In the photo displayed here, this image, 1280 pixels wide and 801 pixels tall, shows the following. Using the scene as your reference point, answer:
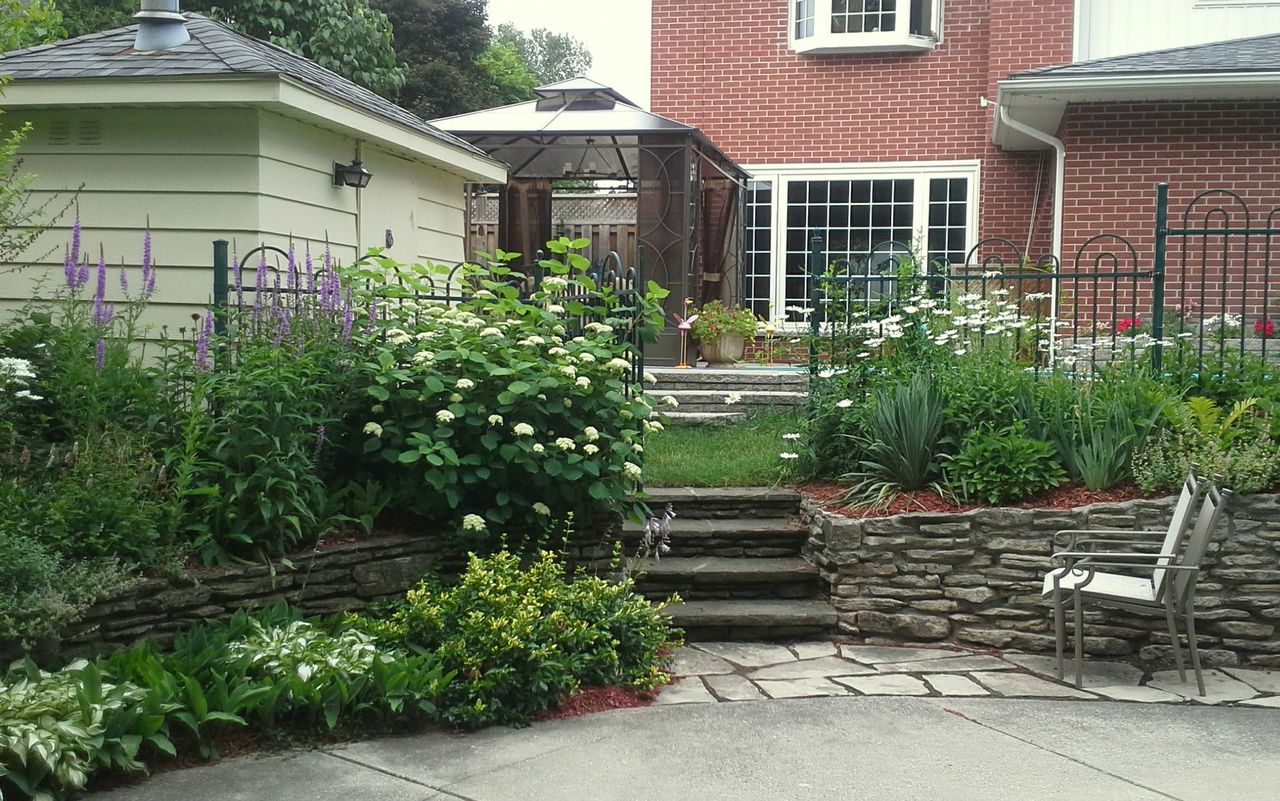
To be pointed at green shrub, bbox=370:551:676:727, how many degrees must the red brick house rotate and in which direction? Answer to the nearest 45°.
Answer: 0° — it already faces it

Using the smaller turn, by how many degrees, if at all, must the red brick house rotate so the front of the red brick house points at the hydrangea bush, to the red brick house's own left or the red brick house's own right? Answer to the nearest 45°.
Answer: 0° — it already faces it

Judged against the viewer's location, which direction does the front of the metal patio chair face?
facing to the left of the viewer

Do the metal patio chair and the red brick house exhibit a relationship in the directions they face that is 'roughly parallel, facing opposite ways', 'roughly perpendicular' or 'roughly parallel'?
roughly perpendicular

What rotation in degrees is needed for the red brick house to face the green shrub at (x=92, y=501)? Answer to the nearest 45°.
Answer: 0° — it already faces it

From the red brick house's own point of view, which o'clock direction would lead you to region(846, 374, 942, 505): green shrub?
The green shrub is roughly at 12 o'clock from the red brick house.

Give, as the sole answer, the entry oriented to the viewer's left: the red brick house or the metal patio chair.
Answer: the metal patio chair

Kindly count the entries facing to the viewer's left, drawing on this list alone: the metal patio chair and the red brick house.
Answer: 1

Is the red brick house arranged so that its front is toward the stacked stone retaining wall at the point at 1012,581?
yes

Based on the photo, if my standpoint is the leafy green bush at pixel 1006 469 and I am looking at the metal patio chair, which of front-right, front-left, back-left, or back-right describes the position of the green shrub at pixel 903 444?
back-right
